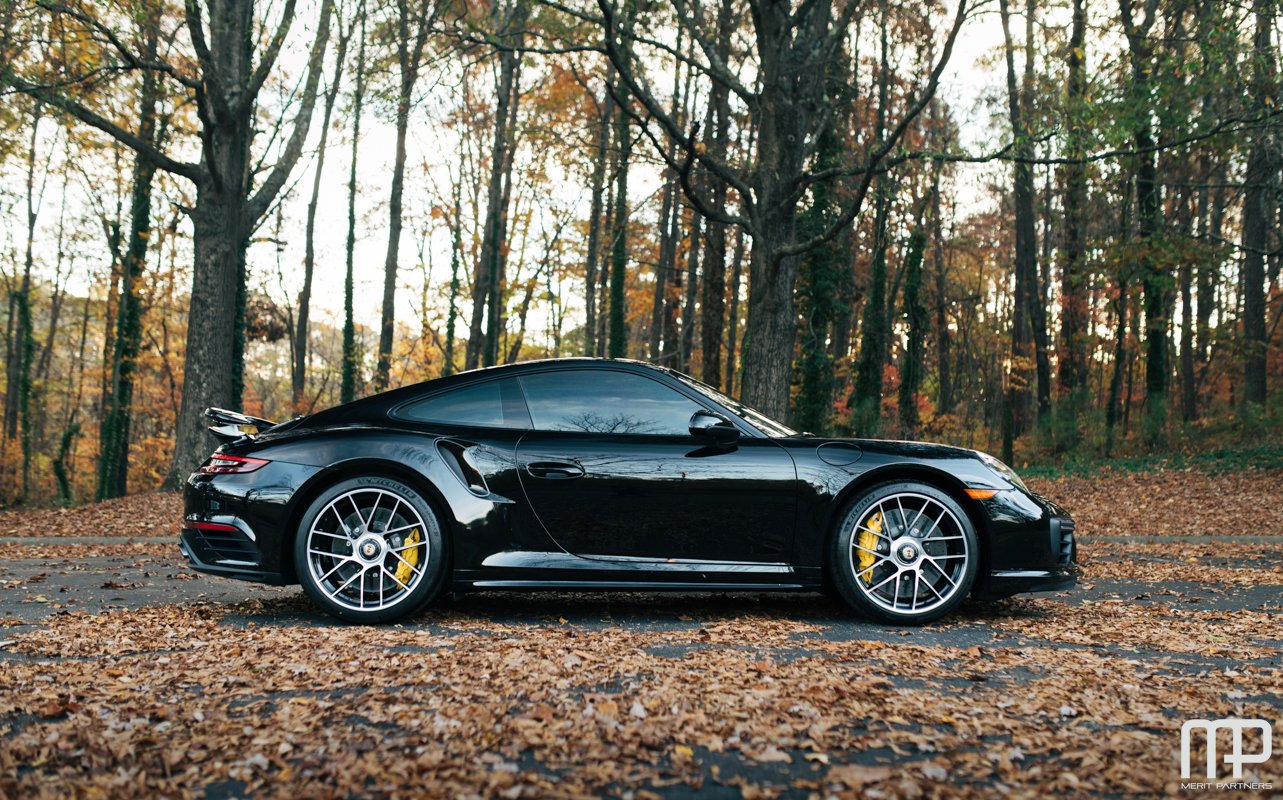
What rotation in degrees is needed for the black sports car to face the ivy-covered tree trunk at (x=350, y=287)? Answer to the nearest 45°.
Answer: approximately 90° to its left

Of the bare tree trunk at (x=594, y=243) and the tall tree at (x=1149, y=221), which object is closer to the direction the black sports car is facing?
the tall tree

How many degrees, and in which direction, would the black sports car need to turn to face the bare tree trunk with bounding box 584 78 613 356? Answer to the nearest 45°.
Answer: approximately 90° to its left

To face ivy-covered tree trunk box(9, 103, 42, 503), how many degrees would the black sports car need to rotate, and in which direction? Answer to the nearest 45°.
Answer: approximately 135° to its left

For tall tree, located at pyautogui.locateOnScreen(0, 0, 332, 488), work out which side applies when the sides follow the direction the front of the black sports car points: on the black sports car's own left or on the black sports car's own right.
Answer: on the black sports car's own left

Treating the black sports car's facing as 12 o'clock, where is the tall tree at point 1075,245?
The tall tree is roughly at 10 o'clock from the black sports car.

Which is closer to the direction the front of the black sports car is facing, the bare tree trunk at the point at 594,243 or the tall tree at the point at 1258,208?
the tall tree

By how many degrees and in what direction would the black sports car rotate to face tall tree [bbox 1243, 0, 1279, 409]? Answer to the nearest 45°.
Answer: approximately 45° to its left

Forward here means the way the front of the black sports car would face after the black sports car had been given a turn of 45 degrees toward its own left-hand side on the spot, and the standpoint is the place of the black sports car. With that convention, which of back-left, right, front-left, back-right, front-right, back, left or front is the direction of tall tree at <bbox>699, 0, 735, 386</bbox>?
front-left

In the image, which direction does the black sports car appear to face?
to the viewer's right
